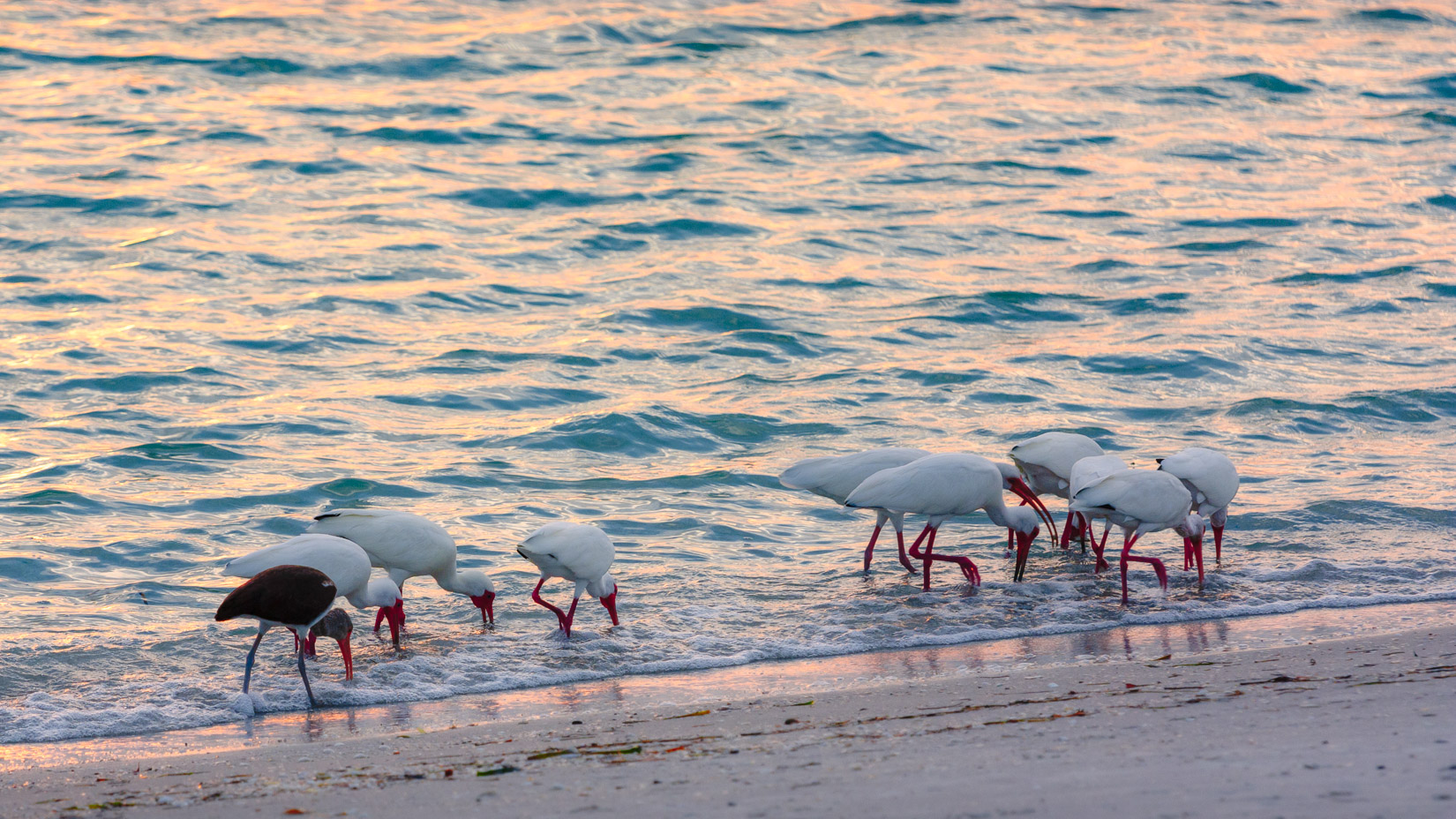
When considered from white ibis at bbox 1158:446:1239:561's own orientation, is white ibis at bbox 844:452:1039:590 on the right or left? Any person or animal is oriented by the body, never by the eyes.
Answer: on its right

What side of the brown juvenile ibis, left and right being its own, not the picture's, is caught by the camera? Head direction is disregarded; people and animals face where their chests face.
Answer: right

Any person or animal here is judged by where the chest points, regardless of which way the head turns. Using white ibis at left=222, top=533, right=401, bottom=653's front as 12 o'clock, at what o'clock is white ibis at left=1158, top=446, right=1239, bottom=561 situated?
white ibis at left=1158, top=446, right=1239, bottom=561 is roughly at 12 o'clock from white ibis at left=222, top=533, right=401, bottom=653.

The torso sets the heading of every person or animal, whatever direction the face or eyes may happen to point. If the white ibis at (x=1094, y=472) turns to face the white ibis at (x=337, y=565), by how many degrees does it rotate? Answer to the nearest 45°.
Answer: approximately 135° to its right

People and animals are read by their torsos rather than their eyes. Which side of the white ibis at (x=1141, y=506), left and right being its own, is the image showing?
right

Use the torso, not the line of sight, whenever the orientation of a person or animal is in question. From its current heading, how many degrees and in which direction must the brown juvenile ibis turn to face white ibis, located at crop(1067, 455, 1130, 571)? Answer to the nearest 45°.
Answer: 0° — it already faces it

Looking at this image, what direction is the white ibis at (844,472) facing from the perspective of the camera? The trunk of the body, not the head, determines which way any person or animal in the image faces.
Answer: to the viewer's right

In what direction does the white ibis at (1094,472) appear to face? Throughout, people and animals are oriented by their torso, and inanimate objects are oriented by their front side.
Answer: to the viewer's right

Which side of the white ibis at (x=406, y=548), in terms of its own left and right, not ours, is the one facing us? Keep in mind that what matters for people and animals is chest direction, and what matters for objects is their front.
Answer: right

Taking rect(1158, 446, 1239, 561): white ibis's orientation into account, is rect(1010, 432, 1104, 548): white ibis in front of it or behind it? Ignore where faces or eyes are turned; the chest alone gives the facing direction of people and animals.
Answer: behind

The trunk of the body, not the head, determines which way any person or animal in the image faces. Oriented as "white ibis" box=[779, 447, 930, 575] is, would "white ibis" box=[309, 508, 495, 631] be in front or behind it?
behind

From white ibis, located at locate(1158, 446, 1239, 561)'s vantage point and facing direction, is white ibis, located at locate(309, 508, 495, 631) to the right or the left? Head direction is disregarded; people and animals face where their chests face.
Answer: on its right
